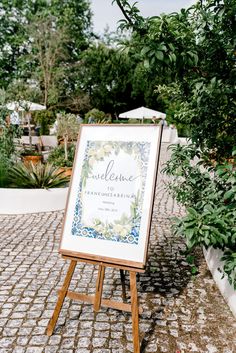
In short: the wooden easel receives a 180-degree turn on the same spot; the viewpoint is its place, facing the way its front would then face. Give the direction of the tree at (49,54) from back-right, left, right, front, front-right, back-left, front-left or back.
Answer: front-left

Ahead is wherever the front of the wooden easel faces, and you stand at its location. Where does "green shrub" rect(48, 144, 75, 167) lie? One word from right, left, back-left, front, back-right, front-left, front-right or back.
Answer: back-right

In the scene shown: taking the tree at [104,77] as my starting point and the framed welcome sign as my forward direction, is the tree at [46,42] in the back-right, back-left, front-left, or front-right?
back-right

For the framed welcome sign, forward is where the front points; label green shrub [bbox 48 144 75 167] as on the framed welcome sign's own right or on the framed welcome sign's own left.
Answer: on the framed welcome sign's own right

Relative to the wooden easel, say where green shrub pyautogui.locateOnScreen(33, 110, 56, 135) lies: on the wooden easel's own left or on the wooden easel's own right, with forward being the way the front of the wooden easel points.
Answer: on the wooden easel's own right
